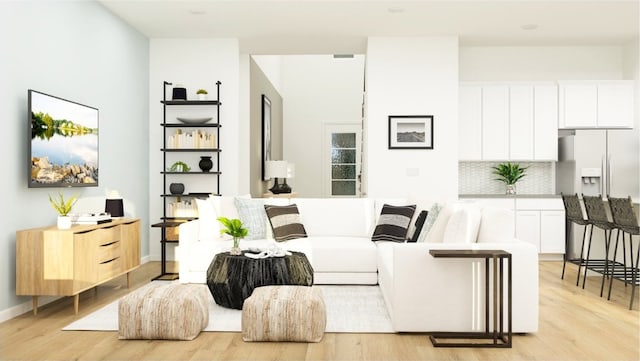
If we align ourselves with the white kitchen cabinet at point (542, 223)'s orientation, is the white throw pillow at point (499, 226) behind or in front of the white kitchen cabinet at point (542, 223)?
in front

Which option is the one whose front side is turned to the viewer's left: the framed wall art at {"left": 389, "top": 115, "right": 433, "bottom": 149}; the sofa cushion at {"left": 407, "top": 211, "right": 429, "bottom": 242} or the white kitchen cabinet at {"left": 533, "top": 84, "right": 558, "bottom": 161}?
the sofa cushion

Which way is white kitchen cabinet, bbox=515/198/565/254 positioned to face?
toward the camera

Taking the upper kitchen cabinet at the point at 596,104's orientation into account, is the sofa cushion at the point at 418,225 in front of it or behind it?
in front

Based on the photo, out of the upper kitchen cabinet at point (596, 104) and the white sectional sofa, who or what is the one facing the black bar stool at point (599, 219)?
the upper kitchen cabinet

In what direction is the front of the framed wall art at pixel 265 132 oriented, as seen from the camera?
facing to the right of the viewer

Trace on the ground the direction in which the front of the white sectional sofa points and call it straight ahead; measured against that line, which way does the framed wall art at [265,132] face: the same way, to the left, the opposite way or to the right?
to the left

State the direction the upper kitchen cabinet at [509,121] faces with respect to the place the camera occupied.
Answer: facing the viewer

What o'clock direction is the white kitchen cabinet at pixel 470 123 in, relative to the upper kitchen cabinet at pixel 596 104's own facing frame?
The white kitchen cabinet is roughly at 2 o'clock from the upper kitchen cabinet.

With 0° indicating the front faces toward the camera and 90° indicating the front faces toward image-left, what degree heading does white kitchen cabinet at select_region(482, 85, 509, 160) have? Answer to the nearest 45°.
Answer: approximately 0°

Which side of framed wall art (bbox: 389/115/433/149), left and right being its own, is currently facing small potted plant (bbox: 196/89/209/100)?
right

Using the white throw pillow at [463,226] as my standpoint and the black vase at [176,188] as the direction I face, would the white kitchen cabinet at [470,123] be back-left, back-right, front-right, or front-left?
front-right

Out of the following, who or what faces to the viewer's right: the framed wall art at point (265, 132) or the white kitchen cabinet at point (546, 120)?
the framed wall art

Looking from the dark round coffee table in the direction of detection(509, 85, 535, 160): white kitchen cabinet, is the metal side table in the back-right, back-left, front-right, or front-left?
front-right

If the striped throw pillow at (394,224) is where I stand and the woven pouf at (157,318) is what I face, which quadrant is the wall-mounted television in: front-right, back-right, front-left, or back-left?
front-right
